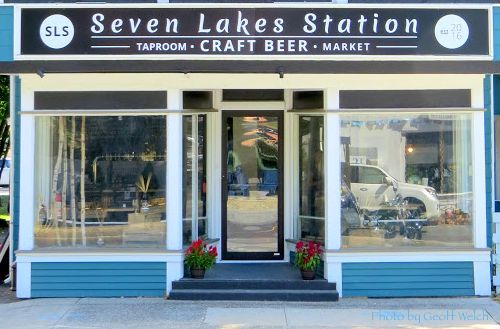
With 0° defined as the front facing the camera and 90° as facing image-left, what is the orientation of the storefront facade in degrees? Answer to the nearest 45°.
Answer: approximately 0°
